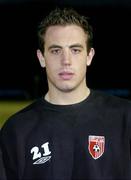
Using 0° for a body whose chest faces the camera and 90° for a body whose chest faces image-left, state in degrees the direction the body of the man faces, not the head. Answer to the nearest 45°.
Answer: approximately 0°
